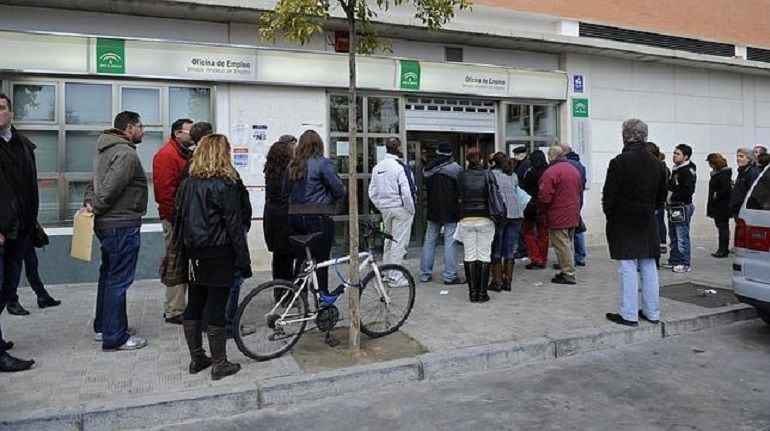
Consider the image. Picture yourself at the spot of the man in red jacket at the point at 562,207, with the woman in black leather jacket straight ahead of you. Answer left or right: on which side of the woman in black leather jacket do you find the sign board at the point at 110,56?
right

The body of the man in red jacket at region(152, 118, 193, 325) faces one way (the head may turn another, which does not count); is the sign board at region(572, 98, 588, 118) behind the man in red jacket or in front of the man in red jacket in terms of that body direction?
in front

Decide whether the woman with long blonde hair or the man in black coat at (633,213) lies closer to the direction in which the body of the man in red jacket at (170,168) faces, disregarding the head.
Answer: the man in black coat

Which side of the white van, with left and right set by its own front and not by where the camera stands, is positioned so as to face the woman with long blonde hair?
back

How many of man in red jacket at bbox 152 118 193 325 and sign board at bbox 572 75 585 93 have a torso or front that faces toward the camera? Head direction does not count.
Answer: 1

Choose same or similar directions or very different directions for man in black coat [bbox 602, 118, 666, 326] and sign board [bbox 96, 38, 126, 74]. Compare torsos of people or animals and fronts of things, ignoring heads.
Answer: very different directions

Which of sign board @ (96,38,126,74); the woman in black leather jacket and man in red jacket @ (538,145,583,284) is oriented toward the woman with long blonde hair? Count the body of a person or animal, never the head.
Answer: the sign board

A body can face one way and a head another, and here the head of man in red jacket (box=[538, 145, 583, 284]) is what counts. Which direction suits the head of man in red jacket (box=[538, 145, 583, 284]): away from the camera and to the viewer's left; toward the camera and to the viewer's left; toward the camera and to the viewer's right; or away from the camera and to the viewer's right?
away from the camera and to the viewer's left

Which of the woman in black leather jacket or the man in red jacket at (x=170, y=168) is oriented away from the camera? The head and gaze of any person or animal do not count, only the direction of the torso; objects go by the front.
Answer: the woman in black leather jacket

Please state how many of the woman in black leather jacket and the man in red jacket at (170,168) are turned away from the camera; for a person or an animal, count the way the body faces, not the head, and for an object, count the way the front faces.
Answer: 1

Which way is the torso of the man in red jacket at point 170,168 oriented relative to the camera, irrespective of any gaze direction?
to the viewer's right

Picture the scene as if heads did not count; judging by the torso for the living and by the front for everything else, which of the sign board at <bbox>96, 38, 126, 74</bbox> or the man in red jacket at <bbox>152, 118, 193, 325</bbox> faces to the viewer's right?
the man in red jacket

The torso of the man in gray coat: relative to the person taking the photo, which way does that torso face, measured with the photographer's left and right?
facing to the right of the viewer

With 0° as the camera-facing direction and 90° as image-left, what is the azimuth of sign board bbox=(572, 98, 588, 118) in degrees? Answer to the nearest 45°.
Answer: approximately 0°

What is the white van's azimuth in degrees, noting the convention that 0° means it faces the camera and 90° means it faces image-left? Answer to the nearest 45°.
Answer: approximately 225°

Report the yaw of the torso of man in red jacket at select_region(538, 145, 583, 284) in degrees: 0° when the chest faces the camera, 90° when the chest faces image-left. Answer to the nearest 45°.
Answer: approximately 135°

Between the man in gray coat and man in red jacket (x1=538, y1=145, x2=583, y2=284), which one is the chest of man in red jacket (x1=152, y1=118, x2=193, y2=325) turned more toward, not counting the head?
the man in red jacket

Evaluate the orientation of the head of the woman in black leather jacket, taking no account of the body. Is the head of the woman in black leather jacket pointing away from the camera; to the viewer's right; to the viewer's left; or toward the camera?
away from the camera
